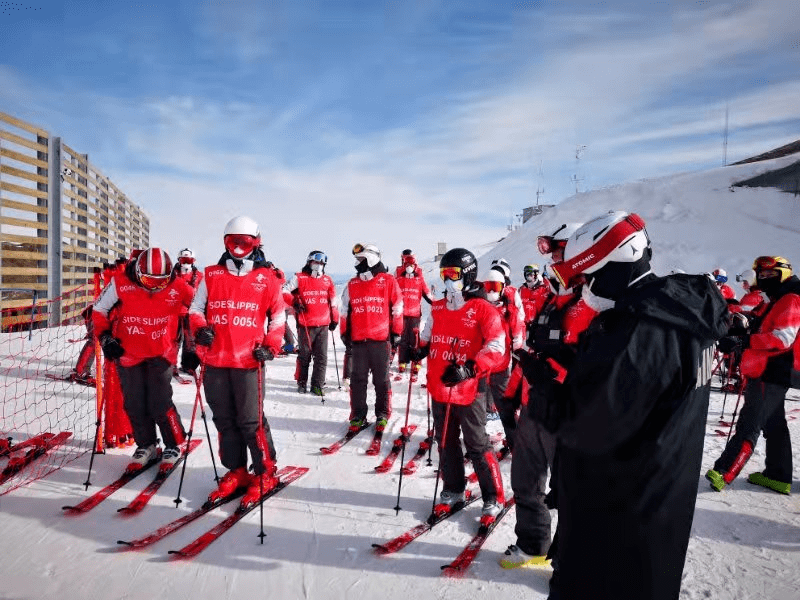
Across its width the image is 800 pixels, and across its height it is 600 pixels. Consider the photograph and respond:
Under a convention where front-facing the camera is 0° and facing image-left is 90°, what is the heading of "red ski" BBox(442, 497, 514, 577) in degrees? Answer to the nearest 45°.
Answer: approximately 45°

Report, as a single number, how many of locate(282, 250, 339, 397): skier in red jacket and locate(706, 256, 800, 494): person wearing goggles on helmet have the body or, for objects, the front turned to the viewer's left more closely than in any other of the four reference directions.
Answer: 1

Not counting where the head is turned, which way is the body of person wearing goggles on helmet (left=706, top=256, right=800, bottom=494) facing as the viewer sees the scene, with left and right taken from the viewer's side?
facing to the left of the viewer

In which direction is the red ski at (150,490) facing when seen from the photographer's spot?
facing the viewer and to the left of the viewer

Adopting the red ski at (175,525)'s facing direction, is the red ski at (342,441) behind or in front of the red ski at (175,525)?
behind

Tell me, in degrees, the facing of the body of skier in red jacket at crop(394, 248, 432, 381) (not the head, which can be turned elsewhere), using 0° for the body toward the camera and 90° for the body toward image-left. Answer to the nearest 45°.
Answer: approximately 0°

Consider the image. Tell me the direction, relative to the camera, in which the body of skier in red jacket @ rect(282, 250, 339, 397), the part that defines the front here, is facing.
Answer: toward the camera

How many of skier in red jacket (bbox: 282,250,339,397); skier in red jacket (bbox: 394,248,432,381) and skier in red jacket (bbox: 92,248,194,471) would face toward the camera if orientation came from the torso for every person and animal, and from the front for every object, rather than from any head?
3

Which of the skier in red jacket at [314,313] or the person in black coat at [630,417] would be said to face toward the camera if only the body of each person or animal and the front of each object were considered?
the skier in red jacket

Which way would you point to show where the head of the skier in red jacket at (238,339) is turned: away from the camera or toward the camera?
toward the camera

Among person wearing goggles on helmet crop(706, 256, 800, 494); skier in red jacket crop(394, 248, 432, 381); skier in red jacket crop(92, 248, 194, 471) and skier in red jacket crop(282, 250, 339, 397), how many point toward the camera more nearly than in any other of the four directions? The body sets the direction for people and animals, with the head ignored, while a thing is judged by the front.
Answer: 3

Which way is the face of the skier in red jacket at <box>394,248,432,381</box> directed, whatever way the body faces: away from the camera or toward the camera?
toward the camera

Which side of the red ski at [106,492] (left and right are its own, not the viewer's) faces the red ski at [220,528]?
left
